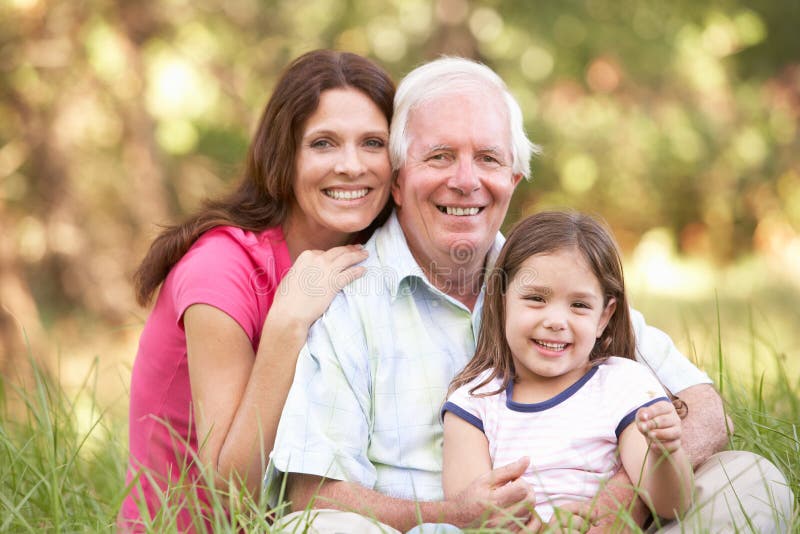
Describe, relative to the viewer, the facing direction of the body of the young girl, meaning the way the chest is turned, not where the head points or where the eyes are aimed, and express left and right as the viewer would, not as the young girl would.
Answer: facing the viewer

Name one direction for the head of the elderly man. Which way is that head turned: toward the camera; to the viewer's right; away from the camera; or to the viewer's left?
toward the camera

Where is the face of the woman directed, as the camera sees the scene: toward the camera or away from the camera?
toward the camera

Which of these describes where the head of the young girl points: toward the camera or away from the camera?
toward the camera

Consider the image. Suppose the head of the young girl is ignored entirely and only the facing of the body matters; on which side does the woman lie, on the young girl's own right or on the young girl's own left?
on the young girl's own right
